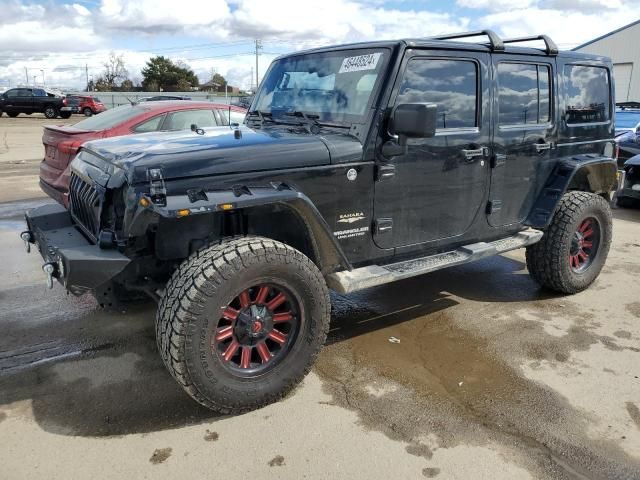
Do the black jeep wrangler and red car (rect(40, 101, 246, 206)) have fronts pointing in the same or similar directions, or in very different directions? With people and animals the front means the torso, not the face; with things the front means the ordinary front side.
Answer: very different directions

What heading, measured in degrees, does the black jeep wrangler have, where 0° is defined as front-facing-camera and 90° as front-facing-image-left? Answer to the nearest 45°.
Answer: approximately 45°

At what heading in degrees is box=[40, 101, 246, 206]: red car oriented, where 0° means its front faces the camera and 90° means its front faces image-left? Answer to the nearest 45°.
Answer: approximately 225°

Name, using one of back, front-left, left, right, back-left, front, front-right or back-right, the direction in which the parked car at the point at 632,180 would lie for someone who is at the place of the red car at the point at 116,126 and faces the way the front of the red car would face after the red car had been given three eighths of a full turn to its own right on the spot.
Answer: left

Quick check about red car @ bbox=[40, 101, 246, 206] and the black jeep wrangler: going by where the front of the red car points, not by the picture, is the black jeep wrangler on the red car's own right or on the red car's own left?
on the red car's own right

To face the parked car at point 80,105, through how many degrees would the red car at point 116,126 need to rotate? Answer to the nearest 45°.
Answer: approximately 45° to its left

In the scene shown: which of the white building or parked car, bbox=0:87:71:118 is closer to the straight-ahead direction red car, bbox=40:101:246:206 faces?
the white building

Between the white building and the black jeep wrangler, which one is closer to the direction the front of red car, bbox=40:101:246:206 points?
the white building

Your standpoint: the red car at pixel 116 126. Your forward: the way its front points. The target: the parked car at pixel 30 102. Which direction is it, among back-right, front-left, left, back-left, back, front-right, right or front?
front-left

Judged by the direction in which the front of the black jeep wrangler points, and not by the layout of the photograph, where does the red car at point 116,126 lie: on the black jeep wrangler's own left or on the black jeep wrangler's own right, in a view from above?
on the black jeep wrangler's own right

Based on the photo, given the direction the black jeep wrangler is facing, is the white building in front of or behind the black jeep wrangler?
behind

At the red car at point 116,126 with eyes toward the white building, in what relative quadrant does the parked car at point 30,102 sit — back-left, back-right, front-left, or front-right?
front-left
